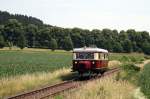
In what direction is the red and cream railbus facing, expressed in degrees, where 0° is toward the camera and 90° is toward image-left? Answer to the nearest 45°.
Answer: approximately 45°
